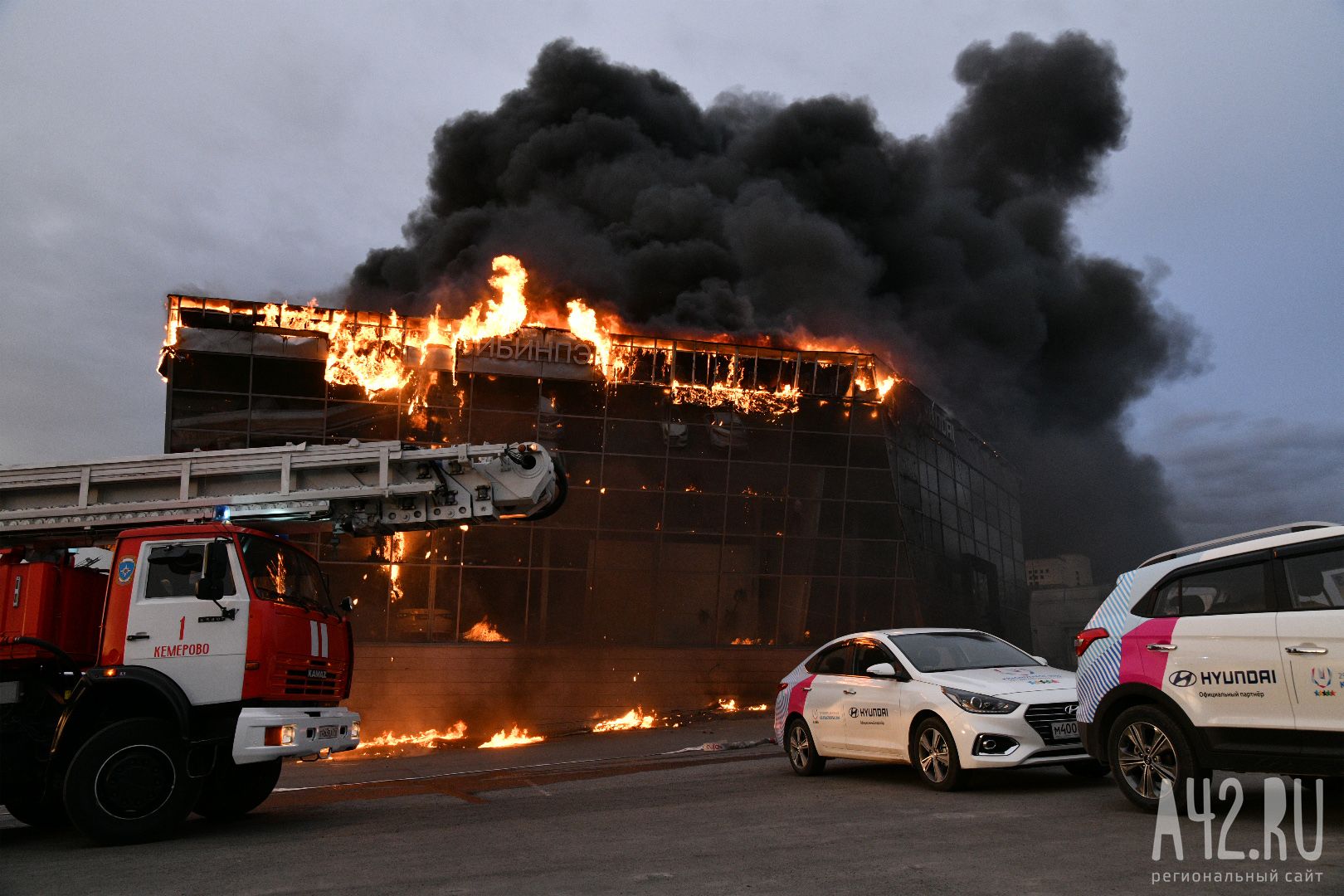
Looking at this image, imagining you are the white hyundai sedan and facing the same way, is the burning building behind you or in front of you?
behind

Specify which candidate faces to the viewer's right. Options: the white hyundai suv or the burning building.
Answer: the white hyundai suv

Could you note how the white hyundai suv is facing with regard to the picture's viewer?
facing to the right of the viewer

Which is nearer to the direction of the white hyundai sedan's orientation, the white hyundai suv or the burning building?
the white hyundai suv

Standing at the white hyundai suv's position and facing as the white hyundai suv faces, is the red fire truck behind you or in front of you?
behind

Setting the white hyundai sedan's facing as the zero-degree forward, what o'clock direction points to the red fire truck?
The red fire truck is roughly at 4 o'clock from the white hyundai sedan.

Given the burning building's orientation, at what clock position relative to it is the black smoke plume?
The black smoke plume is roughly at 7 o'clock from the burning building.

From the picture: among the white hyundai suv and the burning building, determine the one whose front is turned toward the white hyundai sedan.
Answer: the burning building

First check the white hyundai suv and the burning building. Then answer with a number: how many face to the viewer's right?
1

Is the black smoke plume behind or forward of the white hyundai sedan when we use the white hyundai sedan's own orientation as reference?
behind
